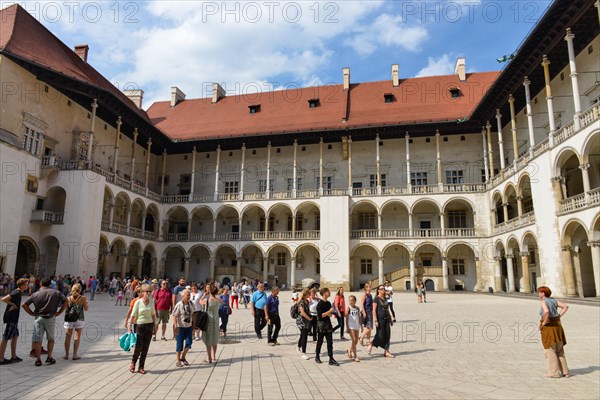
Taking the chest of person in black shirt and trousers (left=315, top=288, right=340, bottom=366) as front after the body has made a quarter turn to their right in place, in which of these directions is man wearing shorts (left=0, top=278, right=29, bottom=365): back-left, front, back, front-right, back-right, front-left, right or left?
front-right

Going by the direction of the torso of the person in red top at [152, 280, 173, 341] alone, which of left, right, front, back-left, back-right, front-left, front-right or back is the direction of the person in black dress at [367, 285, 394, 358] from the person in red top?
front-left

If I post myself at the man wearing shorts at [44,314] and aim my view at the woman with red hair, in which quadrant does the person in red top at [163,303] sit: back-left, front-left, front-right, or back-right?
front-left

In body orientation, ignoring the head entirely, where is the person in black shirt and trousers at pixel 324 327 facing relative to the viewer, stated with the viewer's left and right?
facing the viewer and to the right of the viewer

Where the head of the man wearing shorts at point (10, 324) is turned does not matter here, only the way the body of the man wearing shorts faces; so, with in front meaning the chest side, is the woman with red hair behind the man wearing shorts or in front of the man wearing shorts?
in front

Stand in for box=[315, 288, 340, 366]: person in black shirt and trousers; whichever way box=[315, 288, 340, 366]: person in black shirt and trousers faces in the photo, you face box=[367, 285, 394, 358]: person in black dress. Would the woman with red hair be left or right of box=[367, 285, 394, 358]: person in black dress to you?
right

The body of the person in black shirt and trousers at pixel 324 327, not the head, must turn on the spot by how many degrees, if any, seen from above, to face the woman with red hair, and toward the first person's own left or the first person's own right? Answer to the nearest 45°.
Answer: approximately 45° to the first person's own left

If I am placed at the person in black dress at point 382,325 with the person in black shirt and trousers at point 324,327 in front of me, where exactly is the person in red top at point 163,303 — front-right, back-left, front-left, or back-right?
front-right

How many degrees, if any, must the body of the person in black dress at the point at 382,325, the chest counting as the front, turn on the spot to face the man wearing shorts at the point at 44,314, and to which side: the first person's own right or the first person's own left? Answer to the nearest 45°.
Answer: approximately 135° to the first person's own right

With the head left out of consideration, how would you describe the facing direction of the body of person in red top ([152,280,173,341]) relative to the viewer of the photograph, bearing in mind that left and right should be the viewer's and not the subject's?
facing the viewer
